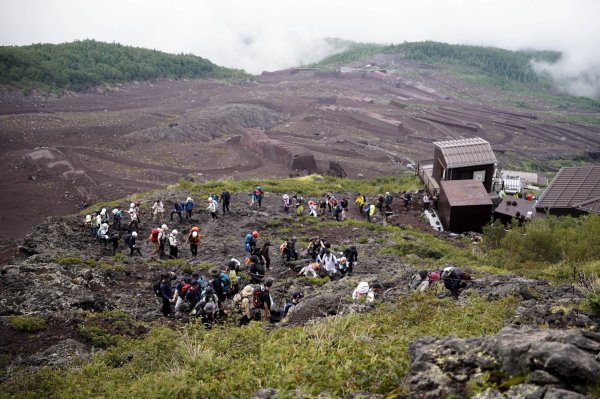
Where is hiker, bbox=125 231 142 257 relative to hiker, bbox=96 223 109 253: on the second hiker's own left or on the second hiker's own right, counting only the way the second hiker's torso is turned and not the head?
on the second hiker's own right

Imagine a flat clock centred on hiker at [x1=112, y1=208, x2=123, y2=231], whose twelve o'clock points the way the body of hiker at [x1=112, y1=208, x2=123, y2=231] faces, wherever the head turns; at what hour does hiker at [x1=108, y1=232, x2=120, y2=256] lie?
hiker at [x1=108, y1=232, x2=120, y2=256] is roughly at 9 o'clock from hiker at [x1=112, y1=208, x2=123, y2=231].
